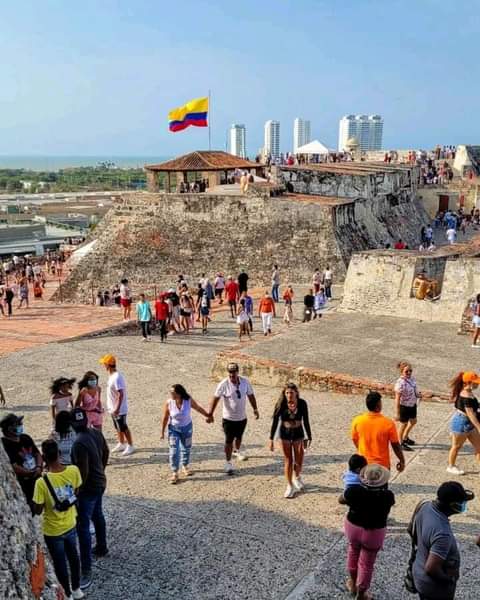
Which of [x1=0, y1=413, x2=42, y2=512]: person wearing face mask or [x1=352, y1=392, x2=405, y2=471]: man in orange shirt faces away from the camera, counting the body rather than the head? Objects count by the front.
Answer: the man in orange shirt

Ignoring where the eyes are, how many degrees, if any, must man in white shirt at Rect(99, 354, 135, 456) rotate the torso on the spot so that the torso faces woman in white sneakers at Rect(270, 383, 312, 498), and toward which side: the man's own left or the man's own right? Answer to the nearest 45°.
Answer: approximately 90° to the man's own left

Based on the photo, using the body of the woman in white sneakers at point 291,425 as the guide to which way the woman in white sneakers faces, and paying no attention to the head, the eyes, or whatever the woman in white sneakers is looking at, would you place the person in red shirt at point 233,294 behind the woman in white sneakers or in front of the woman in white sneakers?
behind

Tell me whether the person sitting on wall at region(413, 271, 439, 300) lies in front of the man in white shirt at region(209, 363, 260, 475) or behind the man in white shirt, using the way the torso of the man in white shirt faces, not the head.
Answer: behind

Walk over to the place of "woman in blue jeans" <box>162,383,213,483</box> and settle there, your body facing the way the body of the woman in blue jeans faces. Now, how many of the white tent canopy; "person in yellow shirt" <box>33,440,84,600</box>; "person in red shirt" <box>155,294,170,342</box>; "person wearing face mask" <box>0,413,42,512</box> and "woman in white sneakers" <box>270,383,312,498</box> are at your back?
2

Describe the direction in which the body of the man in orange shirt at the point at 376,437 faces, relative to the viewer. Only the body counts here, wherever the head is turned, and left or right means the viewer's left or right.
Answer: facing away from the viewer

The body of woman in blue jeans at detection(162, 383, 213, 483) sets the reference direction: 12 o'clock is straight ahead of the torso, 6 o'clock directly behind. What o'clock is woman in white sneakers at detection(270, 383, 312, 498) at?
The woman in white sneakers is roughly at 10 o'clock from the woman in blue jeans.

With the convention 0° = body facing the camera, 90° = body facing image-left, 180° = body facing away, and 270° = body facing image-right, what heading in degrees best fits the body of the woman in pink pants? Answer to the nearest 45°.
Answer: approximately 180°
